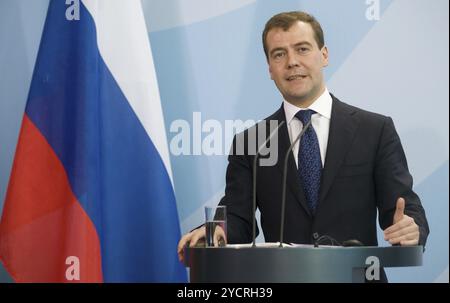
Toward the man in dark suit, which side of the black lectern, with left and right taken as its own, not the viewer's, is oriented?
back

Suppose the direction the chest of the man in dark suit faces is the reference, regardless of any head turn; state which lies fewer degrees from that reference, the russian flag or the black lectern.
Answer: the black lectern

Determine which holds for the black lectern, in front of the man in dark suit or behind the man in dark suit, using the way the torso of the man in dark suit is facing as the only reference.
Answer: in front

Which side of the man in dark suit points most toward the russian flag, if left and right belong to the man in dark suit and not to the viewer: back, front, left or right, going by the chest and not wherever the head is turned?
right

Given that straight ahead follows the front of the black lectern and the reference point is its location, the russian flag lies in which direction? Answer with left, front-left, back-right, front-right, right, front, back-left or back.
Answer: back-right

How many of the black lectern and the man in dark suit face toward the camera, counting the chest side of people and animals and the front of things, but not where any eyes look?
2
